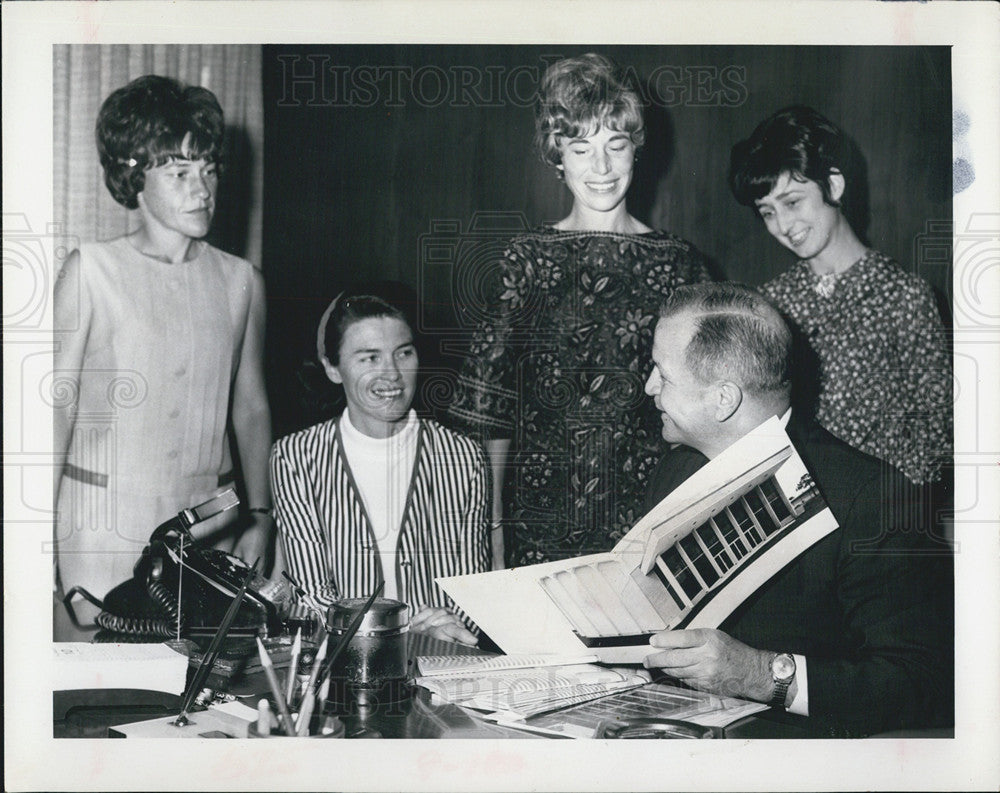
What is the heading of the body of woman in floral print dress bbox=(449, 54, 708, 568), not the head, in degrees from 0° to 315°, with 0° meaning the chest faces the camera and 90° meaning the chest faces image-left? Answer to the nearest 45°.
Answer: approximately 0°

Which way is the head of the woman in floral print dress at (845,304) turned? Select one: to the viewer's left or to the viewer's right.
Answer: to the viewer's left

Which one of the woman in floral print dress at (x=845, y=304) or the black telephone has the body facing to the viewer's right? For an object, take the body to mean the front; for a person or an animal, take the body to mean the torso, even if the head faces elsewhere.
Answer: the black telephone

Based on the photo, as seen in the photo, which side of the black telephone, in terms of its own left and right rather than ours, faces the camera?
right

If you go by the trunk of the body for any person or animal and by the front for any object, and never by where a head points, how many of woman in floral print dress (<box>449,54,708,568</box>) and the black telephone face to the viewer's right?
1

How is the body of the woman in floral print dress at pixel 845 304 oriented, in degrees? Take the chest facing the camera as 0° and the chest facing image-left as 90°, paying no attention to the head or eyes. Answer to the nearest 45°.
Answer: approximately 45°

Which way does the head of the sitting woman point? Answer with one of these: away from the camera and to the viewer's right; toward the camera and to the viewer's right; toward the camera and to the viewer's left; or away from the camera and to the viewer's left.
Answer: toward the camera and to the viewer's right
